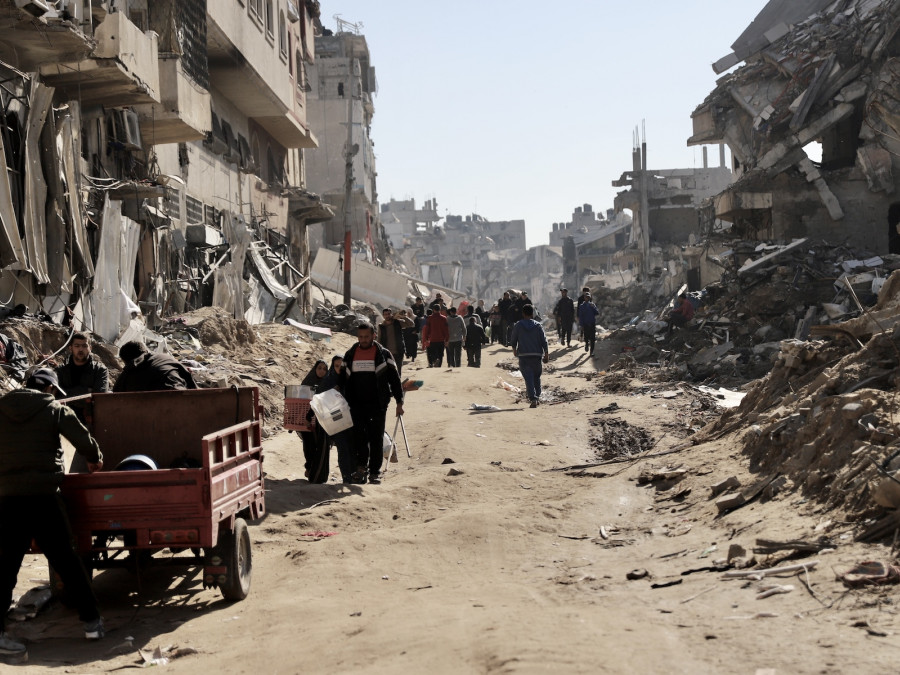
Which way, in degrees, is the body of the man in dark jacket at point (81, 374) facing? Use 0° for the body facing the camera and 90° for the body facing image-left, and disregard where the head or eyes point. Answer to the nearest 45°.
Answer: approximately 0°

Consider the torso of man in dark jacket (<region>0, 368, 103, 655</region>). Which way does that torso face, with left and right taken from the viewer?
facing away from the viewer and to the right of the viewer

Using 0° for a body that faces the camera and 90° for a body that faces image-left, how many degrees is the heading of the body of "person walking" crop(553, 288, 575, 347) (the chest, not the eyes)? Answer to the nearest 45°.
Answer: approximately 0°

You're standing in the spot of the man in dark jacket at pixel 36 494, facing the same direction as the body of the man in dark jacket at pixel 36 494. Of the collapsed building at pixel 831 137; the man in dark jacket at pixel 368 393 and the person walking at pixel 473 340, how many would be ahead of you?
3

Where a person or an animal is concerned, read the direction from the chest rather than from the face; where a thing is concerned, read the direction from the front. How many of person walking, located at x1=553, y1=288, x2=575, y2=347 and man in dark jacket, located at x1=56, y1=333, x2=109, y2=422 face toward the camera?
2
